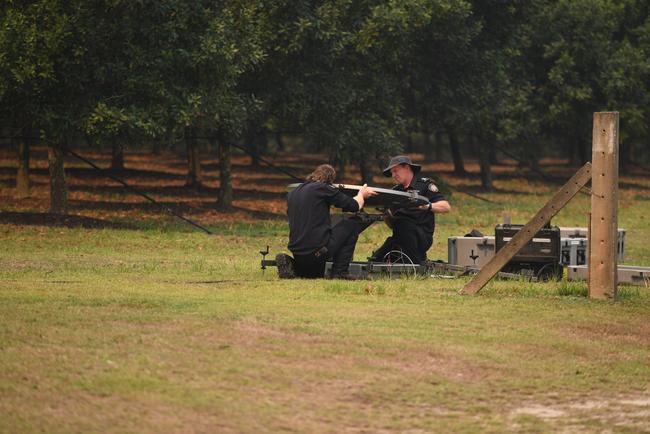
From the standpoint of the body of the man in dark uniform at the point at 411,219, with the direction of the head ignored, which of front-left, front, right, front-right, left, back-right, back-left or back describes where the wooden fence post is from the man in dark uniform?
left

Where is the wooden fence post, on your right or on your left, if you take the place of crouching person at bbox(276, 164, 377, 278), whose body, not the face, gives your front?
on your right

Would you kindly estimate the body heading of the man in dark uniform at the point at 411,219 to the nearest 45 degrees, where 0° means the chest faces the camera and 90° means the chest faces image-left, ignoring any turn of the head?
approximately 45°

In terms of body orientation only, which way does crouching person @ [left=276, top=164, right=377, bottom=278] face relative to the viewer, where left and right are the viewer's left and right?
facing away from the viewer and to the right of the viewer

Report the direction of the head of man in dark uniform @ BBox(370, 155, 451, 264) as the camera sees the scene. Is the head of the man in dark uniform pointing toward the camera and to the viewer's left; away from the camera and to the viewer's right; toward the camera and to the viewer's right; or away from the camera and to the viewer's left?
toward the camera and to the viewer's left
